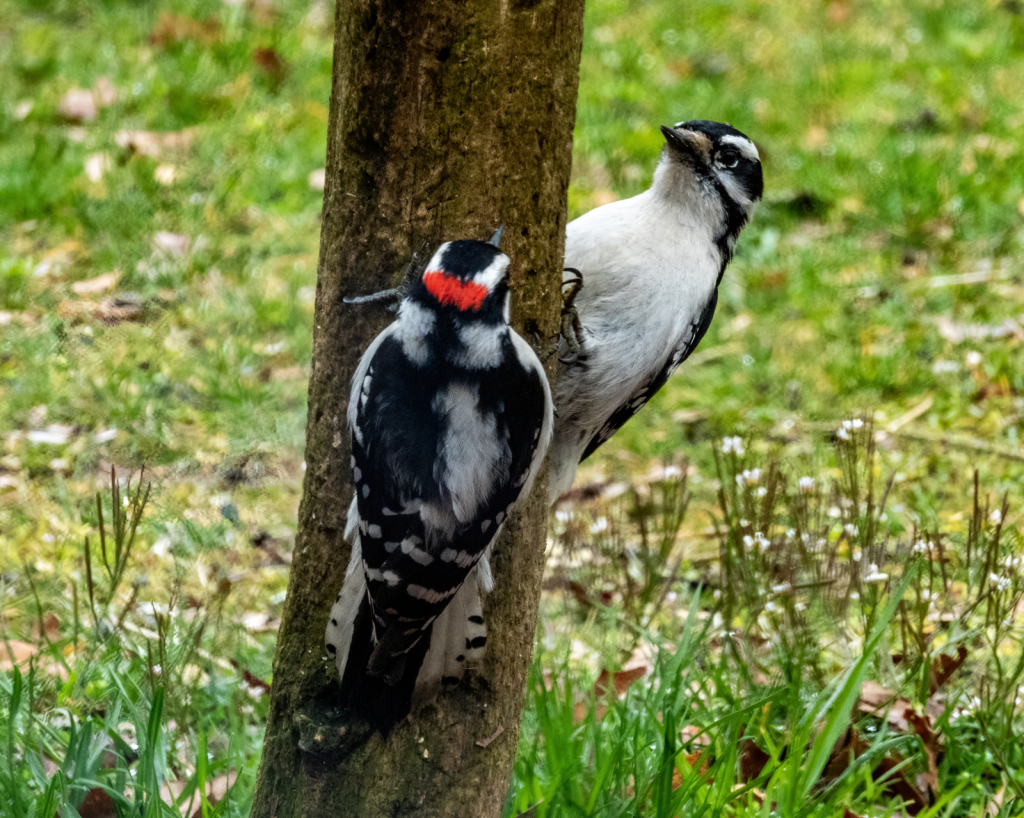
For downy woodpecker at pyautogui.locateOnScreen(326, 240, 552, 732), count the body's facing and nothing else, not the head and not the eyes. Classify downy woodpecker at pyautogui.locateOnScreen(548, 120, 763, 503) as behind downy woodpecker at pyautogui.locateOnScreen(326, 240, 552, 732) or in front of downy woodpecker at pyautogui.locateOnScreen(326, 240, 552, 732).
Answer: in front

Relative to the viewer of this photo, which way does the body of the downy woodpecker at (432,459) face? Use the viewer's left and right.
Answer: facing away from the viewer

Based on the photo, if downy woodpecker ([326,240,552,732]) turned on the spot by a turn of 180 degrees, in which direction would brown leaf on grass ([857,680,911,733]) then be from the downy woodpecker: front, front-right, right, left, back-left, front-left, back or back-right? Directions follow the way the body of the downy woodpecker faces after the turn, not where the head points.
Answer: back-left

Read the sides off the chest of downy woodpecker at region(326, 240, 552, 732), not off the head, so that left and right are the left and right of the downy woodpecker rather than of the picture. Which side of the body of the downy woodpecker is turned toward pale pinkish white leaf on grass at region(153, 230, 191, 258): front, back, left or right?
front

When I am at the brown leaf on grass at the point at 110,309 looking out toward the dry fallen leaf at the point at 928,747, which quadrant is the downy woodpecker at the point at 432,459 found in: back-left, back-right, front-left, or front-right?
front-right

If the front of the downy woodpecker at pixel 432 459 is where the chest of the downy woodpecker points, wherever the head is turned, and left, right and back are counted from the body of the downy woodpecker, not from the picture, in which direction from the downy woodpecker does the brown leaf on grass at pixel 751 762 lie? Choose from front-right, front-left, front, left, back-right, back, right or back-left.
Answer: front-right

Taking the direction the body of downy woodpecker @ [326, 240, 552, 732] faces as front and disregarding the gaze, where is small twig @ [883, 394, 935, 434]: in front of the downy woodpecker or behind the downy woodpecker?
in front
